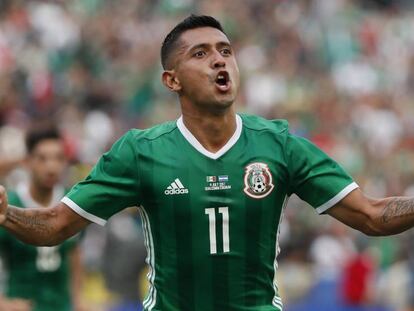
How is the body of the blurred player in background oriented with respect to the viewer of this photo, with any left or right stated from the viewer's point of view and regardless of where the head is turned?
facing the viewer and to the right of the viewer

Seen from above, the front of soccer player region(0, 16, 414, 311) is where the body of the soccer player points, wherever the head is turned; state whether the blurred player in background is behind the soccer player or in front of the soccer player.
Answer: behind

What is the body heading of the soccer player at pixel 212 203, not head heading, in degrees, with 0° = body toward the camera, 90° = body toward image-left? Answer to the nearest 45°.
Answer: approximately 0°

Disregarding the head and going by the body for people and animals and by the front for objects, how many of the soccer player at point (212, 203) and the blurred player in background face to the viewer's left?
0
